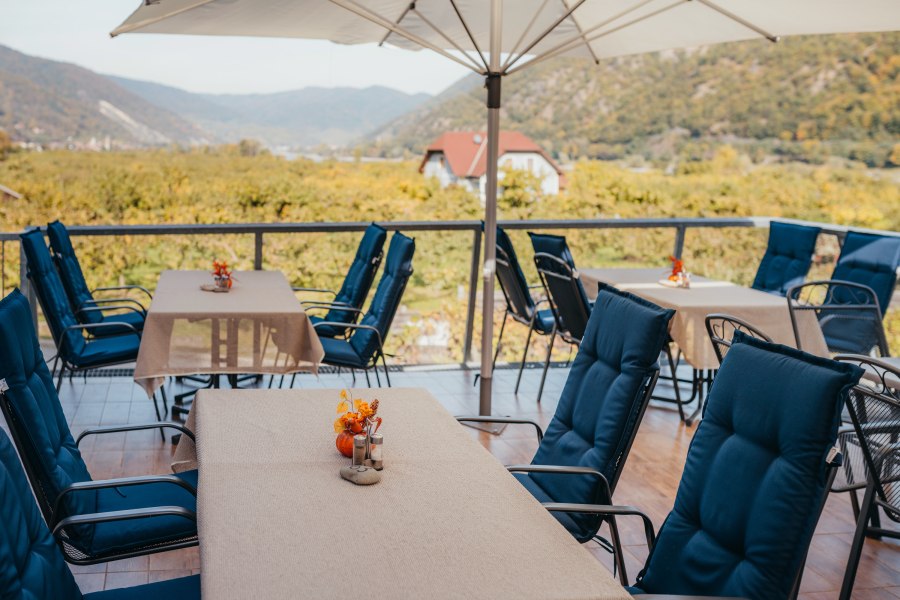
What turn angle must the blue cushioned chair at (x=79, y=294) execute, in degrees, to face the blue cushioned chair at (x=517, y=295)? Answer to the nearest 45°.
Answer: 0° — it already faces it

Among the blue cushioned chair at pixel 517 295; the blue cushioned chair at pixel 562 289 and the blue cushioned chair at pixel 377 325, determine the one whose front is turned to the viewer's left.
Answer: the blue cushioned chair at pixel 377 325

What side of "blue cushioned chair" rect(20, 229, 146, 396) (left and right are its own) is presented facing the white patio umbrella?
front

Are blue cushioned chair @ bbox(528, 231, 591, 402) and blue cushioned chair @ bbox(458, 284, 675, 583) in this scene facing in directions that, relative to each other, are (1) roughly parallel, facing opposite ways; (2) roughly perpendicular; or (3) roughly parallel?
roughly parallel, facing opposite ways

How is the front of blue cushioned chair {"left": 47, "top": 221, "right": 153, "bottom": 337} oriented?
to the viewer's right

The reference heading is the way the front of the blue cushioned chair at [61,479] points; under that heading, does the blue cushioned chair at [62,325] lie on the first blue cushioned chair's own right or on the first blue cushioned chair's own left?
on the first blue cushioned chair's own left

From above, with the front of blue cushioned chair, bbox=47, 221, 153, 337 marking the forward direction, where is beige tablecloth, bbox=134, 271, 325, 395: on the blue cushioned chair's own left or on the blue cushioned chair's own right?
on the blue cushioned chair's own right

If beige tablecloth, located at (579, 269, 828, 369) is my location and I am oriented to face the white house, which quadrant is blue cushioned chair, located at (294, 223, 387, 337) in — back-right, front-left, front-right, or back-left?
front-left

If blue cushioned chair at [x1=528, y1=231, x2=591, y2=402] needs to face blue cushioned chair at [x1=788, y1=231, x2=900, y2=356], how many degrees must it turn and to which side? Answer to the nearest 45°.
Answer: approximately 45° to its right

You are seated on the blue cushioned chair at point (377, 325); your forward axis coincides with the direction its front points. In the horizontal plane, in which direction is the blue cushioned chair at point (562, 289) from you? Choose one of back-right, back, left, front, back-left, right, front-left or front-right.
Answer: back

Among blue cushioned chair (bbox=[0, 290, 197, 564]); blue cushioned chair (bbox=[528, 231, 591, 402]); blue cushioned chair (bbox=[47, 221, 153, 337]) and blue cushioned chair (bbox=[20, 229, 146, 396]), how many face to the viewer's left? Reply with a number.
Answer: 0

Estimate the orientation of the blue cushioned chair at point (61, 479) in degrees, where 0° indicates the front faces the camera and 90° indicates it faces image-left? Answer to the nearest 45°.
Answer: approximately 270°

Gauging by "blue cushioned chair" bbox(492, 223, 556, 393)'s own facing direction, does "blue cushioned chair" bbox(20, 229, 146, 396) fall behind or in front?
behind

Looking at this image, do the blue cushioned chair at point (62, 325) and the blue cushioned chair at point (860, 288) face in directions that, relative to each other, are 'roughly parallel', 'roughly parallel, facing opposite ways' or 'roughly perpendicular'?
roughly parallel, facing opposite ways

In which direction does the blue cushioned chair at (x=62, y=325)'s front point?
to the viewer's right

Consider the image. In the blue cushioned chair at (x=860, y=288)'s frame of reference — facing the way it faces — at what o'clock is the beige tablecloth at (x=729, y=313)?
The beige tablecloth is roughly at 12 o'clock from the blue cushioned chair.

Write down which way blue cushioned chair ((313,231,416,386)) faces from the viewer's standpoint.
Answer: facing to the left of the viewer
